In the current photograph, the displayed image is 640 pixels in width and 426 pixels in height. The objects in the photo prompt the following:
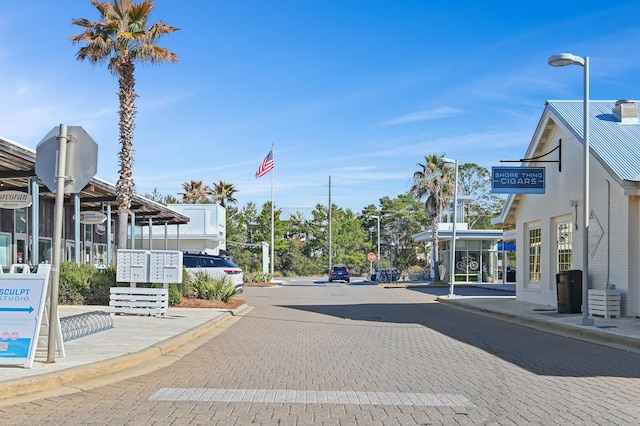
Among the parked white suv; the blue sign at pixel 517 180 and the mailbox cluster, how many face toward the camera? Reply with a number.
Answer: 2

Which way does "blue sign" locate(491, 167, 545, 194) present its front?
toward the camera

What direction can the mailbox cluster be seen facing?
toward the camera

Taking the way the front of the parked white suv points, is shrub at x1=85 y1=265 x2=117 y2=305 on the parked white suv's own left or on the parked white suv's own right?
on the parked white suv's own left

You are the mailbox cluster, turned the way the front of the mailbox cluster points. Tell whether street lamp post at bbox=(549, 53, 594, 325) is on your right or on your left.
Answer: on your left

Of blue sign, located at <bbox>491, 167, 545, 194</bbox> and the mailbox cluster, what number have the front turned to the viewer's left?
0

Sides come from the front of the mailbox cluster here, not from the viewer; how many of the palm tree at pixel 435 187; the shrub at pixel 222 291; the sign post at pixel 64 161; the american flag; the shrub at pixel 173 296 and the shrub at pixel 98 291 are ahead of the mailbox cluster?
1

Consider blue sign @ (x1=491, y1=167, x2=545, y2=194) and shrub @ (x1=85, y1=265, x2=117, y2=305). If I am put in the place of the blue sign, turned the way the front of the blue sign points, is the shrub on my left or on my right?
on my right

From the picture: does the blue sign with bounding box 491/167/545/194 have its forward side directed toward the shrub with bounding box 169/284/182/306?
no

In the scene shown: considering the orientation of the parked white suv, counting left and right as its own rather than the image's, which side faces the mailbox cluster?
left

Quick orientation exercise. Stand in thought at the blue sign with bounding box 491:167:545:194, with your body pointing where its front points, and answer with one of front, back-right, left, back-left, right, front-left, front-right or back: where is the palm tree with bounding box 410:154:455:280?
back
